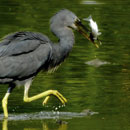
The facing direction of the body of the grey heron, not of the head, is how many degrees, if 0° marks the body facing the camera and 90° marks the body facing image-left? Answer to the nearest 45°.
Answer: approximately 270°
